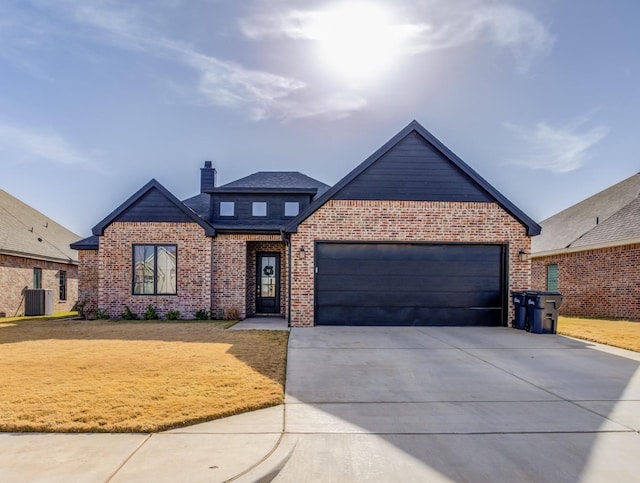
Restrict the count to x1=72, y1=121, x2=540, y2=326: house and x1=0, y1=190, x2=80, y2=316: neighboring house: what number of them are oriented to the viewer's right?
0

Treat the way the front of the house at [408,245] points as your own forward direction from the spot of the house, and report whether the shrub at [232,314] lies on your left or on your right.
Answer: on your right

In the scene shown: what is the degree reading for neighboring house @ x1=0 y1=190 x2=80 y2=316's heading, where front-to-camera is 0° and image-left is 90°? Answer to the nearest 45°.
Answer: approximately 45°

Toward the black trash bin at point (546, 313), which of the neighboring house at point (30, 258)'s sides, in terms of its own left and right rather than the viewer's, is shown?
left

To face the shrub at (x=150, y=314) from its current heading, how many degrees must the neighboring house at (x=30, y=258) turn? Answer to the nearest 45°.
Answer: approximately 45° to its left

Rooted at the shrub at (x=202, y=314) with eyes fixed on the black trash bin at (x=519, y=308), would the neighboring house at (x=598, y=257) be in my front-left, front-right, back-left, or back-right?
front-left

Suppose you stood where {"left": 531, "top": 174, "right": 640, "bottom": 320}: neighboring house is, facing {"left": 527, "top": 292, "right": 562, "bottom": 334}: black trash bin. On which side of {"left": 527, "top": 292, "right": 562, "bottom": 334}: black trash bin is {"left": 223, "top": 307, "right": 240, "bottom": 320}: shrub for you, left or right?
right

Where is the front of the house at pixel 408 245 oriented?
toward the camera
